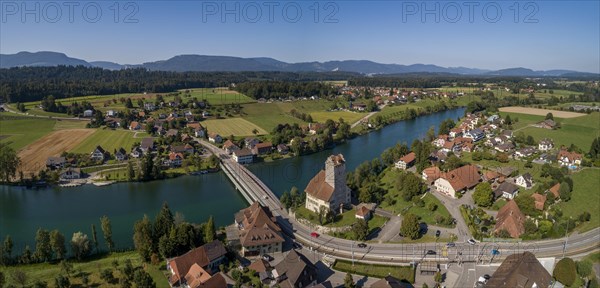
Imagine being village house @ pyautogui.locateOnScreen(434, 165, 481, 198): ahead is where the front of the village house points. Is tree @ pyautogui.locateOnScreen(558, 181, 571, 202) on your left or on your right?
on your left

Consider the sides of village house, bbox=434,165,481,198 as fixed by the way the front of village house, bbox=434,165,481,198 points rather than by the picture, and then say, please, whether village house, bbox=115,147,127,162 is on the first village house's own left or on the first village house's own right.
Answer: on the first village house's own right

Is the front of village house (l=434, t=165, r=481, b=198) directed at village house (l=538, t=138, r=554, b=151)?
no

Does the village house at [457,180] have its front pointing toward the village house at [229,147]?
no

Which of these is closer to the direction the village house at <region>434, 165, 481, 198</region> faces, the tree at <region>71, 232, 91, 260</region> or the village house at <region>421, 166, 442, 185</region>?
the tree

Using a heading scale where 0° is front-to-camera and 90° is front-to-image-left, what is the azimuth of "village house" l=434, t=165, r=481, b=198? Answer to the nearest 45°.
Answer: approximately 45°

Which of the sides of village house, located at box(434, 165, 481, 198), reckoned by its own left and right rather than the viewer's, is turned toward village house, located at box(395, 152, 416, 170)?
right

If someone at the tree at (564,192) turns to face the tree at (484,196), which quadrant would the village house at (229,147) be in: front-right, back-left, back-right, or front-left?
front-right

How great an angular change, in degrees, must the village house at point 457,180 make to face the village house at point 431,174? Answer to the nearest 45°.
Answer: approximately 90° to its right

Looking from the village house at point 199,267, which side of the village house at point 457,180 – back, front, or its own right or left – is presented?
front

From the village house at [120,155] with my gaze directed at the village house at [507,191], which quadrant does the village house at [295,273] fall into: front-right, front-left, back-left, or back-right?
front-right

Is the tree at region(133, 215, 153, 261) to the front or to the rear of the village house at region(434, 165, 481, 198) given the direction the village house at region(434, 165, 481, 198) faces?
to the front

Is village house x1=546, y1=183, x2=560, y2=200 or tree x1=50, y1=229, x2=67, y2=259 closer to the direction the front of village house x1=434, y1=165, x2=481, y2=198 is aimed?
the tree
